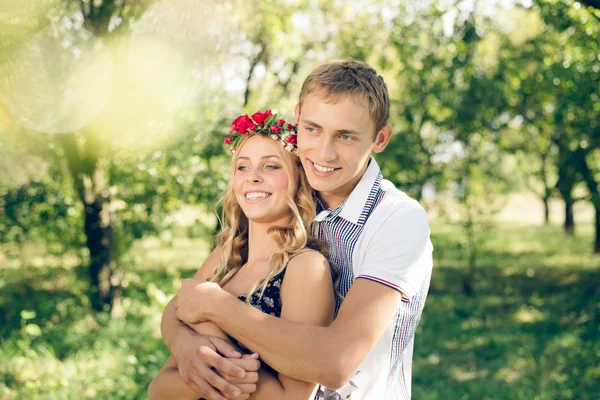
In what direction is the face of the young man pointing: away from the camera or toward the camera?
toward the camera

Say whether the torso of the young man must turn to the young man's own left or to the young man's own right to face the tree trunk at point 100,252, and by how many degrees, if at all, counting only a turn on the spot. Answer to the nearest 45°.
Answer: approximately 90° to the young man's own right

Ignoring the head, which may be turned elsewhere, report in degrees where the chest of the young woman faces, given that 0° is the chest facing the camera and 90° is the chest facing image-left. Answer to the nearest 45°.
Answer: approximately 45°

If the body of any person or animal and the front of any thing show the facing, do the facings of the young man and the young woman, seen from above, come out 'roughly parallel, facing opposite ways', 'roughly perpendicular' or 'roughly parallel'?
roughly parallel

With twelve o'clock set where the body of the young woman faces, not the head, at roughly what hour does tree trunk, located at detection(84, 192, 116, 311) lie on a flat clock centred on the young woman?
The tree trunk is roughly at 4 o'clock from the young woman.

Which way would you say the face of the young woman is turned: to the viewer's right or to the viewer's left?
to the viewer's left

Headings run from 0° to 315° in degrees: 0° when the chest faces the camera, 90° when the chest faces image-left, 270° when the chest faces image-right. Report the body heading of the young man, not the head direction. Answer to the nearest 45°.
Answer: approximately 45°
